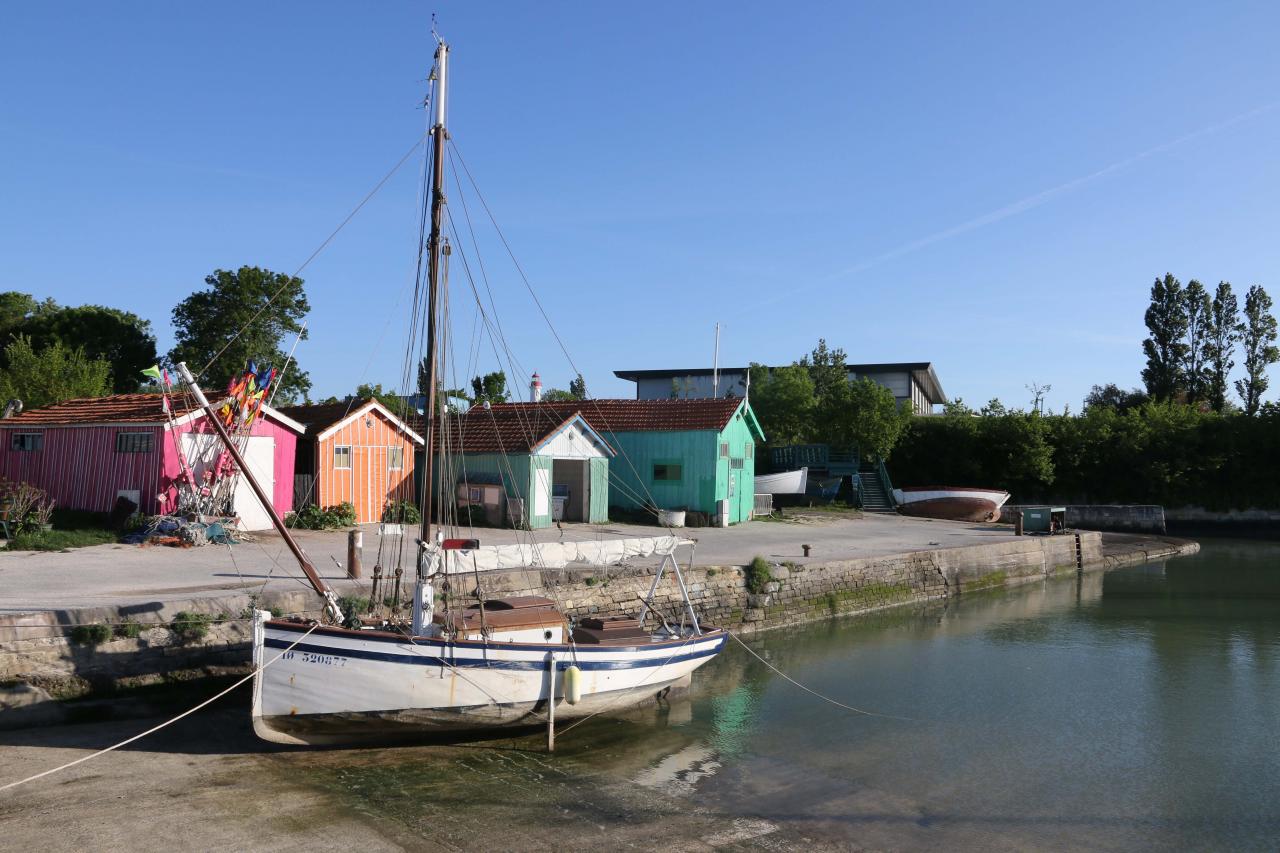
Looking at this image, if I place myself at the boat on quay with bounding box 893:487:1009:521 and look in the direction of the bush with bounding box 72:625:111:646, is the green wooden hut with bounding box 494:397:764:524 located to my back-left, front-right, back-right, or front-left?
front-right

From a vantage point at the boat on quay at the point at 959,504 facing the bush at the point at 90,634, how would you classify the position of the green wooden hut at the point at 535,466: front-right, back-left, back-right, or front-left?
front-right

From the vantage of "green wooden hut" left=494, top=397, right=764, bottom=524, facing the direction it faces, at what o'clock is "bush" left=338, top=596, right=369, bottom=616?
The bush is roughly at 2 o'clock from the green wooden hut.

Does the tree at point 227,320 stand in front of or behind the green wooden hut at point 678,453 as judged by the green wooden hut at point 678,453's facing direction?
behind

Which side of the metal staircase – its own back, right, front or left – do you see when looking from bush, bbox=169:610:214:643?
front

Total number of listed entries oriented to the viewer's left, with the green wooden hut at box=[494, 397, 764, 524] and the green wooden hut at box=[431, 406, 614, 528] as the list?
0

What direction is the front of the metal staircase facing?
toward the camera

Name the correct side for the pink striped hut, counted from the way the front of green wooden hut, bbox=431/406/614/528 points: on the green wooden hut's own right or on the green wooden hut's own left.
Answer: on the green wooden hut's own right

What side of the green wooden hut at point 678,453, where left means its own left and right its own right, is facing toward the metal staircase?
left

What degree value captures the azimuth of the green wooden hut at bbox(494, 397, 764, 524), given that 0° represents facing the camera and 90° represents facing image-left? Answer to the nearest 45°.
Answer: approximately 315°

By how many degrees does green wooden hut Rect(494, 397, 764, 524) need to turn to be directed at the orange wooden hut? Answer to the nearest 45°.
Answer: approximately 90° to its right
